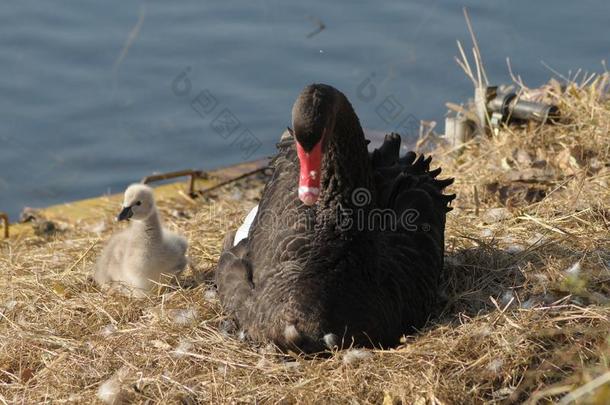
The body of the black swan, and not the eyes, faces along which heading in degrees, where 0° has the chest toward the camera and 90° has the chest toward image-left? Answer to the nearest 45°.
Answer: approximately 0°

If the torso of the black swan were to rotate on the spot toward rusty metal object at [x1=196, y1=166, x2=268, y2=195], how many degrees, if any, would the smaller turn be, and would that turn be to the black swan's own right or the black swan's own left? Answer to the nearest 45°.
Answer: approximately 180°
